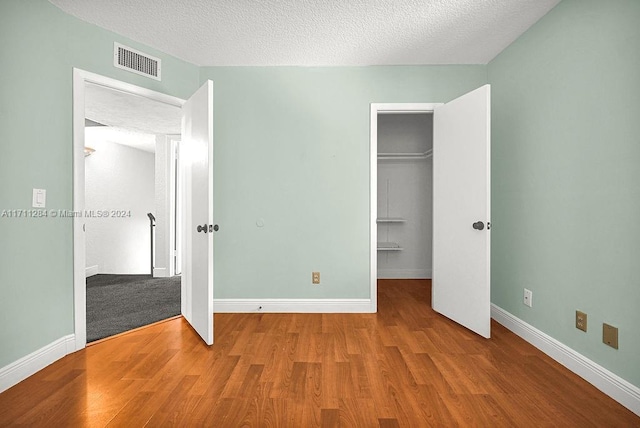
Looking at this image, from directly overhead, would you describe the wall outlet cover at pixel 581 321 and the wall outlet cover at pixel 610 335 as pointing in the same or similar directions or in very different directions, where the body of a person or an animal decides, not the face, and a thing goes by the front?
same or similar directions

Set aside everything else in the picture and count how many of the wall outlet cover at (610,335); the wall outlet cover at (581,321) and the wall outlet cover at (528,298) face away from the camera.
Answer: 0

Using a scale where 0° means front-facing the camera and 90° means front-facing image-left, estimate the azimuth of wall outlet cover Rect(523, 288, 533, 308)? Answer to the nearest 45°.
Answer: approximately 45°

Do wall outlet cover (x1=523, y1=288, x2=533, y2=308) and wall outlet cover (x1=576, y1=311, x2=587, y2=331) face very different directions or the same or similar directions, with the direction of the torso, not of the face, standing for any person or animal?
same or similar directions

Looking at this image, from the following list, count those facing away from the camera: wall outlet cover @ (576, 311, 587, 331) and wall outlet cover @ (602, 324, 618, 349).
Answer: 0

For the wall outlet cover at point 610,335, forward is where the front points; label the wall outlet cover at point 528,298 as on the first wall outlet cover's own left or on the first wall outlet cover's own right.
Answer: on the first wall outlet cover's own right

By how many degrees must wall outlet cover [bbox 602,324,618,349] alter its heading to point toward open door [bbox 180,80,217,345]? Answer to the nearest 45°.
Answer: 0° — it already faces it

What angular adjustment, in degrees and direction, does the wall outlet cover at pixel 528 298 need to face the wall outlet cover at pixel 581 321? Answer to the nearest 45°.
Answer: approximately 90° to its left

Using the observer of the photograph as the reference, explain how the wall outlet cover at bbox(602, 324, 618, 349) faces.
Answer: facing the viewer and to the left of the viewer

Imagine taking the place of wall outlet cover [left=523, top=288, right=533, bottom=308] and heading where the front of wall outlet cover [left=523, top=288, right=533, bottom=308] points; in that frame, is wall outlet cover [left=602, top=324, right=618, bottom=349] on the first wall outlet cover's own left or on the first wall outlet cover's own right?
on the first wall outlet cover's own left

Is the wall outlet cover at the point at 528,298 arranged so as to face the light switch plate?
yes
